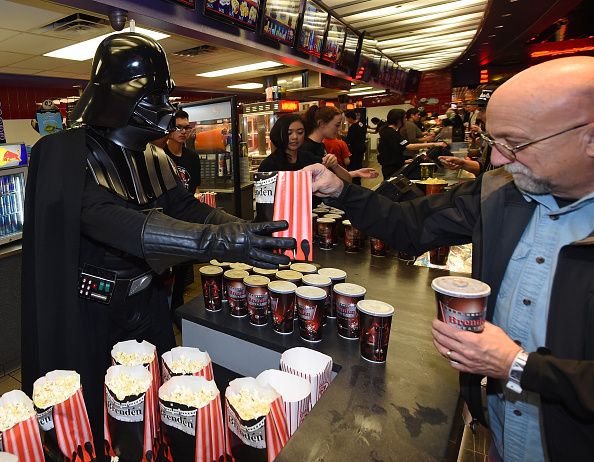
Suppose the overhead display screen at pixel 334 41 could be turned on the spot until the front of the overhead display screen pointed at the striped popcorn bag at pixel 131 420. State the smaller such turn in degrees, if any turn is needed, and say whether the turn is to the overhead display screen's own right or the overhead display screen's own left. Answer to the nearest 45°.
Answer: approximately 45° to the overhead display screen's own right

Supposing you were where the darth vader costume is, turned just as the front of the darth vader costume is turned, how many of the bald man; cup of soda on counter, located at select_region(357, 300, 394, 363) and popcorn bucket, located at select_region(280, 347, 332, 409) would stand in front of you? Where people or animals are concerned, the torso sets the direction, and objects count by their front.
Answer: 3

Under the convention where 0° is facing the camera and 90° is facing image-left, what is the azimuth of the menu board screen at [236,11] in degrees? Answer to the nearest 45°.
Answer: approximately 315°

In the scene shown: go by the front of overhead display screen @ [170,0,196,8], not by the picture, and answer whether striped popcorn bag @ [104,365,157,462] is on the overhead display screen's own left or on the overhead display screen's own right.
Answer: on the overhead display screen's own right

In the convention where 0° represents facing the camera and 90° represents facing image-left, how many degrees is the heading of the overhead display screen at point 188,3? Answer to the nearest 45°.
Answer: approximately 315°

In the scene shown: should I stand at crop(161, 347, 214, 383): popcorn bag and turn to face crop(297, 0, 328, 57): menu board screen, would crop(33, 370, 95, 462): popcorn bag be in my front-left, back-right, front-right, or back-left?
back-left

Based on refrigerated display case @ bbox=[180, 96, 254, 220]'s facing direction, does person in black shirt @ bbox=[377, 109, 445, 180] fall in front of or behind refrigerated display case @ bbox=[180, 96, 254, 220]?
behind

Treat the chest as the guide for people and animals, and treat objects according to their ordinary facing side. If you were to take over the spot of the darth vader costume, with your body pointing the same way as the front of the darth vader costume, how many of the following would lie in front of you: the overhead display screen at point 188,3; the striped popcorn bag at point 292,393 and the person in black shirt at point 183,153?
1

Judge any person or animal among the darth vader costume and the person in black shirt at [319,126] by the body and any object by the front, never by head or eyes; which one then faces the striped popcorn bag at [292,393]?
the darth vader costume

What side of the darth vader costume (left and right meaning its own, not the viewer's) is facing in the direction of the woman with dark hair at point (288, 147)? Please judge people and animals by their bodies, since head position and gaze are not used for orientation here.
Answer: left
